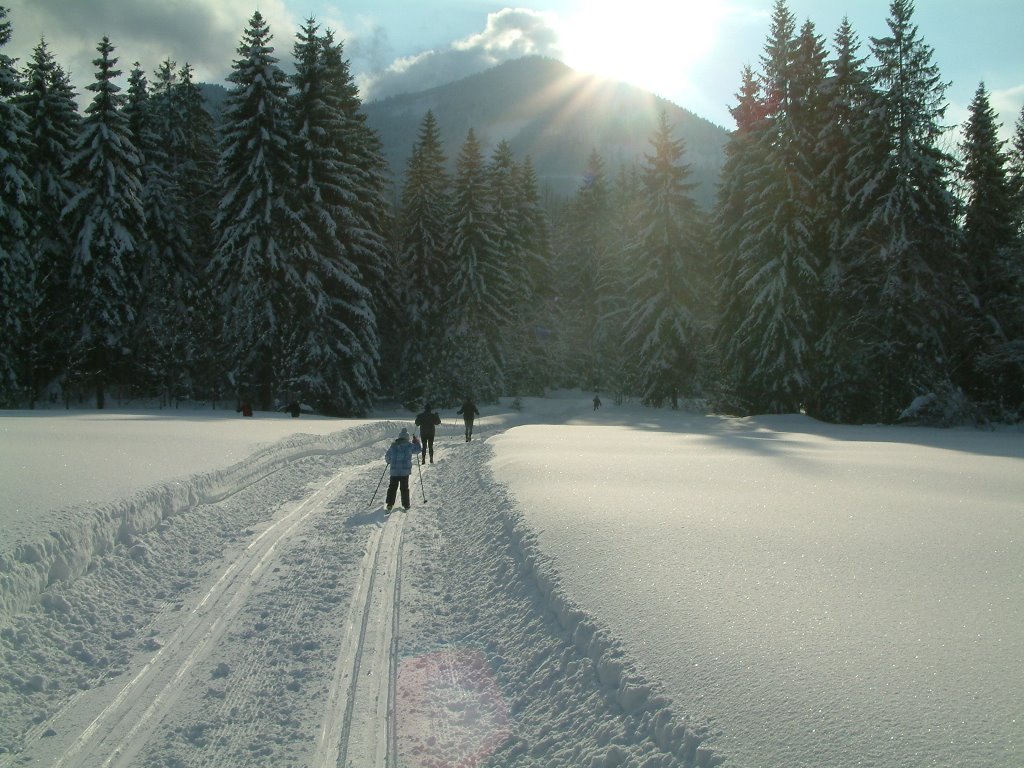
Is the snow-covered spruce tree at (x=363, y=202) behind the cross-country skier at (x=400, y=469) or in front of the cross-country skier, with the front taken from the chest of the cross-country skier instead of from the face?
in front

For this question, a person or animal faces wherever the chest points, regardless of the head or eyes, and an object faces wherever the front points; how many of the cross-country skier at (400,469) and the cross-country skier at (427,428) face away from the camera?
2

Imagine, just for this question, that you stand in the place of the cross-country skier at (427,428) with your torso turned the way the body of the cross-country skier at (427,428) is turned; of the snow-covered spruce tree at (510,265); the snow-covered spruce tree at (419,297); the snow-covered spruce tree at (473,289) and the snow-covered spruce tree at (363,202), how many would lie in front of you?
4

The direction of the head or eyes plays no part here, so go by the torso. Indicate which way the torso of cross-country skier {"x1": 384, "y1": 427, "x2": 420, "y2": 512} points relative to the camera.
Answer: away from the camera

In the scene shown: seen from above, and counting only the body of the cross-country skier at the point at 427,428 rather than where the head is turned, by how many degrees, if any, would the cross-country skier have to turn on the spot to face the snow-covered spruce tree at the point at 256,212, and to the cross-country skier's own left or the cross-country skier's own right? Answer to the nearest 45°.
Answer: approximately 45° to the cross-country skier's own left

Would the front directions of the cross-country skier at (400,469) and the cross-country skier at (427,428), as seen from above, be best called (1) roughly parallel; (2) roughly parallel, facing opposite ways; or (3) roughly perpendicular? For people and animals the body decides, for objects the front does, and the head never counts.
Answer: roughly parallel

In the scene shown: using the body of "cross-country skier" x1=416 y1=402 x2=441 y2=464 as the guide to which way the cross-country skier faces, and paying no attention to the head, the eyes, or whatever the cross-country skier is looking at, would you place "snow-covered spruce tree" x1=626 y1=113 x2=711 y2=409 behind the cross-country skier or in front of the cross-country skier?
in front

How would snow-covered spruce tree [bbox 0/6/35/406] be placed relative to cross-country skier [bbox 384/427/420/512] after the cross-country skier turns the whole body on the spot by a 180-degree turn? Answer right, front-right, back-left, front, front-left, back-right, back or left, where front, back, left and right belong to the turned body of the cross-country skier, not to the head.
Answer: back-right

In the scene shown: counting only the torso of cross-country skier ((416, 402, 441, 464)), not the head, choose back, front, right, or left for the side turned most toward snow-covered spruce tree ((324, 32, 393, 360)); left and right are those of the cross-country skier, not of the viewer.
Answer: front

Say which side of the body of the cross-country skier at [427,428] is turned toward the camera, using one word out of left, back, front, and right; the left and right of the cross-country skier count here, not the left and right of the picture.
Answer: back

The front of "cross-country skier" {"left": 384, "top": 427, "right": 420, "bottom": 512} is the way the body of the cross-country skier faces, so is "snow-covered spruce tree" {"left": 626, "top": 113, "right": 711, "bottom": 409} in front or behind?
in front

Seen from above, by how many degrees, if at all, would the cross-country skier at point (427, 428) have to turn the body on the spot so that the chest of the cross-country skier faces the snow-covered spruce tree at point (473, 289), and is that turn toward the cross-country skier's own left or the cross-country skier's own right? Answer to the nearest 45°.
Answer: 0° — they already face it
